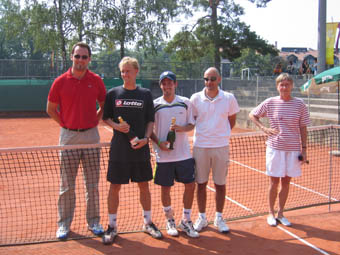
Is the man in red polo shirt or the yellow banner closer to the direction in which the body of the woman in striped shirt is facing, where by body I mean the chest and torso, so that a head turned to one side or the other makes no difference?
the man in red polo shirt

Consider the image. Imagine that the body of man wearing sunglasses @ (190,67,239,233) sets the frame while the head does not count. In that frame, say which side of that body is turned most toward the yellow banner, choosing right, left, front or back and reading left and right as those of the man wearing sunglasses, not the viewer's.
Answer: back

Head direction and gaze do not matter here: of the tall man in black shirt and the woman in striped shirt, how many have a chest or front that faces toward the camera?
2

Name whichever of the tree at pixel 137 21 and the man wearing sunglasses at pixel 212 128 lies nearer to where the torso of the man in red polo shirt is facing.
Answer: the man wearing sunglasses

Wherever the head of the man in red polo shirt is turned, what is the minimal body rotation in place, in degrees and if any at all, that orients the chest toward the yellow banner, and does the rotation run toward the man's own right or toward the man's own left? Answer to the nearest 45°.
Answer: approximately 135° to the man's own left

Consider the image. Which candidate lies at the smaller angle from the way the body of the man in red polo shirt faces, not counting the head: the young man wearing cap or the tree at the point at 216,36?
the young man wearing cap

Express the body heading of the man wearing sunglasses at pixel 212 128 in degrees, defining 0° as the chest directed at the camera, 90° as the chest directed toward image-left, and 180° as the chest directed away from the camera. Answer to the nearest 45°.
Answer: approximately 0°
